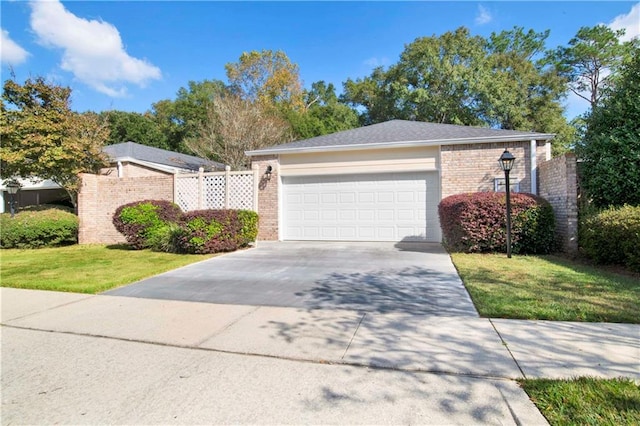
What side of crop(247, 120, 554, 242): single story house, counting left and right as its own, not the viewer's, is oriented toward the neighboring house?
right

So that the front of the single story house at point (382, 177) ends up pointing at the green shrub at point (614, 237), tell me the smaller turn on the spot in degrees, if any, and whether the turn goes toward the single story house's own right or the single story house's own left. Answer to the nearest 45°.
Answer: approximately 45° to the single story house's own left

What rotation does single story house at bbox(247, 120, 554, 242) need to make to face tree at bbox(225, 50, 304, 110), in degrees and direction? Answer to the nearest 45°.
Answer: approximately 135° to its right

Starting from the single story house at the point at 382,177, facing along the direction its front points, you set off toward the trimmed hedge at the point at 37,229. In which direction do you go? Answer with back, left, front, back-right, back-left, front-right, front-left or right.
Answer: right

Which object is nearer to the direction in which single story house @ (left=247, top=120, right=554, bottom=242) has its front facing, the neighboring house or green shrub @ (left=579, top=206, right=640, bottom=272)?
the green shrub

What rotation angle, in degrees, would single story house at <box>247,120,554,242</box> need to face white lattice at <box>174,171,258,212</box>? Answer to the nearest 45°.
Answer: approximately 90° to its right

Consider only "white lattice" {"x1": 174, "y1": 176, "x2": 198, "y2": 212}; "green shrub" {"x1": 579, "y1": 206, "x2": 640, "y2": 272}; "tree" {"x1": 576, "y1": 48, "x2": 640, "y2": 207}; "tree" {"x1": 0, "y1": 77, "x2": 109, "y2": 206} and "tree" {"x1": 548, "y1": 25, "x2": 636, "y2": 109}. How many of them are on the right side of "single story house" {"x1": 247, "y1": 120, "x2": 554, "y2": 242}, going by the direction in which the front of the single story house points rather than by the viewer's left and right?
2

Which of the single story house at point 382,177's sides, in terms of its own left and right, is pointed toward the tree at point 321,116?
back

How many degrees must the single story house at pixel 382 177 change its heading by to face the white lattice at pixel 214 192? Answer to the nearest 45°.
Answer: approximately 90° to its right

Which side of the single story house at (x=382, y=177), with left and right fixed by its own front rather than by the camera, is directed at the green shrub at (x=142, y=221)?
right

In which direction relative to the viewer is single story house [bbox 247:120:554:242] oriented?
toward the camera

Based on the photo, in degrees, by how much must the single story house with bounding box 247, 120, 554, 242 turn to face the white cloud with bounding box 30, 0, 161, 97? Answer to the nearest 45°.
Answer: approximately 90° to its right

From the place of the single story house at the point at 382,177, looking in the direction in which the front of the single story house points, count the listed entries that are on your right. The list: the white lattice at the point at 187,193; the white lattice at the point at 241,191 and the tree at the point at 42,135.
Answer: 3

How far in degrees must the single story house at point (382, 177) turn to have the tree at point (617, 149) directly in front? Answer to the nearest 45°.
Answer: approximately 45° to its left
